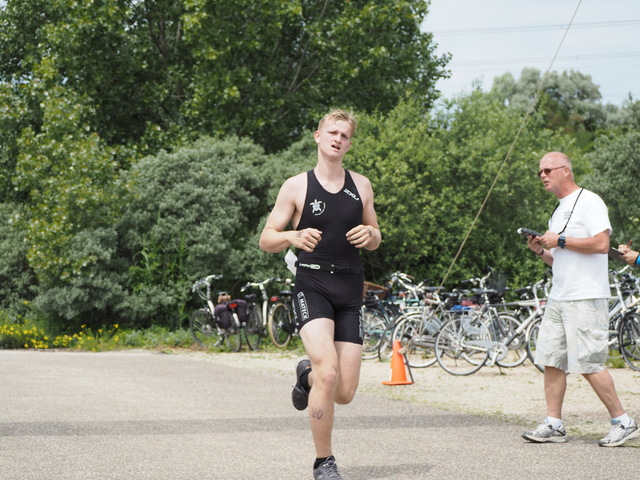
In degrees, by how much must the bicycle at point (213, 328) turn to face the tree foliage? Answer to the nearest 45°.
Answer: approximately 45° to its right

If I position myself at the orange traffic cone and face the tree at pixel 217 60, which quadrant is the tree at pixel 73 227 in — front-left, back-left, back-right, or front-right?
front-left

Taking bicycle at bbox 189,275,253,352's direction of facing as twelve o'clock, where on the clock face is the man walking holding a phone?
The man walking holding a phone is roughly at 7 o'clock from the bicycle.

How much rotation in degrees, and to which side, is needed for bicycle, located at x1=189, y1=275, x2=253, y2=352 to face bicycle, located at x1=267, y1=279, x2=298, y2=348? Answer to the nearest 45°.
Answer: approximately 135° to its right

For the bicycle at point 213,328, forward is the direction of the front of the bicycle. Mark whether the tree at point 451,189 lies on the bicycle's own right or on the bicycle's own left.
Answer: on the bicycle's own right

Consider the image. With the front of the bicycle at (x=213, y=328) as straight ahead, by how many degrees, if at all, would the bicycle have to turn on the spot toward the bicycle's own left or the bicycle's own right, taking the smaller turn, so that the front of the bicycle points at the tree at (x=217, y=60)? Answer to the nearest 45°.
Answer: approximately 45° to the bicycle's own right

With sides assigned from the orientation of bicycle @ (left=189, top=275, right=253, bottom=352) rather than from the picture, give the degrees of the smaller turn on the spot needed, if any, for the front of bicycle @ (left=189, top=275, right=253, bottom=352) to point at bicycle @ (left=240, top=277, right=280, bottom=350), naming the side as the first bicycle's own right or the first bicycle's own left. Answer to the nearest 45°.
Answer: approximately 135° to the first bicycle's own right

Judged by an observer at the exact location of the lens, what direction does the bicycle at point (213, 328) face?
facing away from the viewer and to the left of the viewer

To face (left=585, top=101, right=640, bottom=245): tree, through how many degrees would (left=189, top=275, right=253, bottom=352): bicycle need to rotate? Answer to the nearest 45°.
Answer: approximately 135° to its right

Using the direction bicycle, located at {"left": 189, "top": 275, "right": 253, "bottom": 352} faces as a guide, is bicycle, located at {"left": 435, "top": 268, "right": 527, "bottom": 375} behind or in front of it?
behind
